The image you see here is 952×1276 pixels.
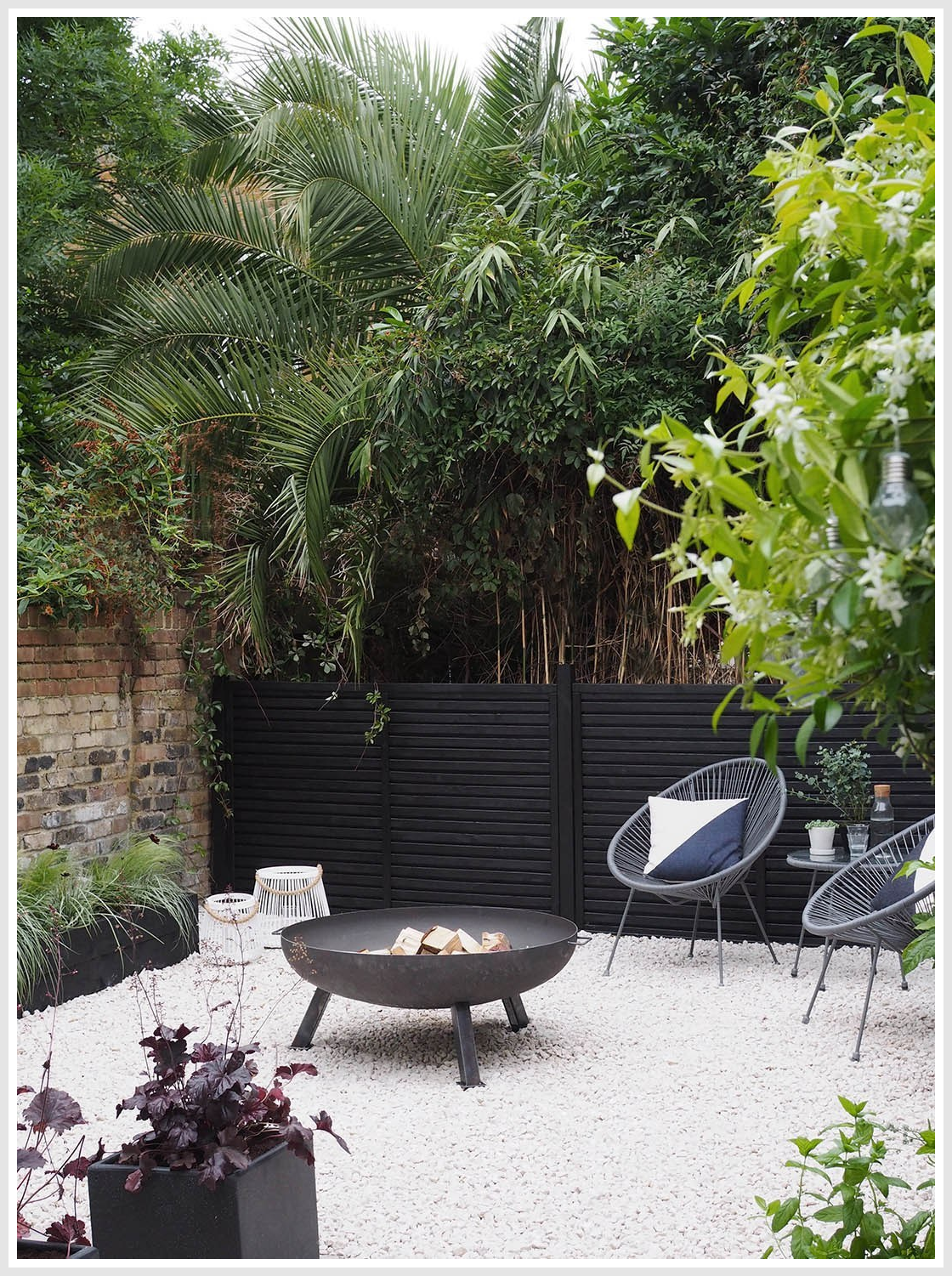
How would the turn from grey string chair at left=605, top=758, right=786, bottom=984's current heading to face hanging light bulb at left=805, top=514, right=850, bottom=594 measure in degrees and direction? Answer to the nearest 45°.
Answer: approximately 45° to its left

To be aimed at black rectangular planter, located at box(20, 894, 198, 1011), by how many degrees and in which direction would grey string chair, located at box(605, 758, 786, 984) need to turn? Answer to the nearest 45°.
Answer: approximately 45° to its right

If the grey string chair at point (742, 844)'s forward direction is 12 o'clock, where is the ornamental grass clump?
The ornamental grass clump is roughly at 1 o'clock from the grey string chair.

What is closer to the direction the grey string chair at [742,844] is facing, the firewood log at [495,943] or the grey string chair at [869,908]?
the firewood log

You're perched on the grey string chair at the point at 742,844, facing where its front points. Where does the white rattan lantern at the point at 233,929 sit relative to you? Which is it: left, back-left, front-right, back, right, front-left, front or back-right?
front-right

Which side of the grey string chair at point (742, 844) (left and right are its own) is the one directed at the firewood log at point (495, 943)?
front

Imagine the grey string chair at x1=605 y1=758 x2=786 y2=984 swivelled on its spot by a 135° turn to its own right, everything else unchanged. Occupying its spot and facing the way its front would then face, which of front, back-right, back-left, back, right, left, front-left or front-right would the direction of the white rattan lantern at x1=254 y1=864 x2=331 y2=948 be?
left

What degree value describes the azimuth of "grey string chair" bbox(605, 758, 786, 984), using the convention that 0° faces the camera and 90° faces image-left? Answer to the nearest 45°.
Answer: approximately 45°

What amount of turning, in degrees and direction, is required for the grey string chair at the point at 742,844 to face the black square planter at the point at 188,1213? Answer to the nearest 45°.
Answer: approximately 45° to its left

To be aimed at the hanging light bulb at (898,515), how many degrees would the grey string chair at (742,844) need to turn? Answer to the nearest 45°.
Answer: approximately 45° to its left
